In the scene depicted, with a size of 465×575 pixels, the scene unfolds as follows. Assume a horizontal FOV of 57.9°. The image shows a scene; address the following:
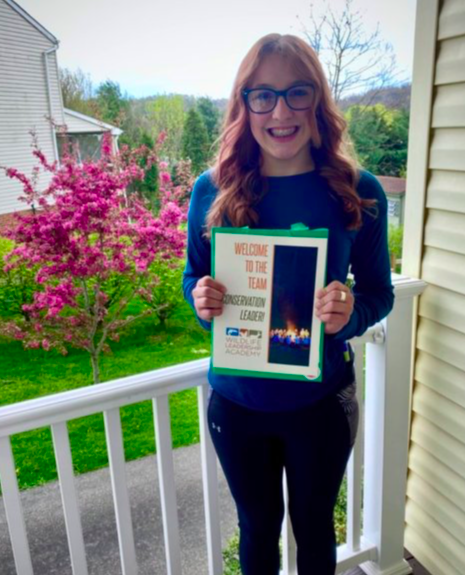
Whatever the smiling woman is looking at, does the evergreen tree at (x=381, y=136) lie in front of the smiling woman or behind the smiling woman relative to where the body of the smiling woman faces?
behind

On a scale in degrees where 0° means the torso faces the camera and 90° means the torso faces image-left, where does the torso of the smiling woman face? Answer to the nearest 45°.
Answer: approximately 0°

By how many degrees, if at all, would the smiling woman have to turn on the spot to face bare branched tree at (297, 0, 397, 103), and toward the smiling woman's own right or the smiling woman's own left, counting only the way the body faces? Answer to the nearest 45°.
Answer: approximately 180°

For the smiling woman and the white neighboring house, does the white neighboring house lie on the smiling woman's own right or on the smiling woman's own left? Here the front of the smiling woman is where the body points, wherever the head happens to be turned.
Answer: on the smiling woman's own right

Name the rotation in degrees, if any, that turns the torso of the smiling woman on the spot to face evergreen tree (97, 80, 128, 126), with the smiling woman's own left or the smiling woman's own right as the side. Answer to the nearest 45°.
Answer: approximately 135° to the smiling woman's own right

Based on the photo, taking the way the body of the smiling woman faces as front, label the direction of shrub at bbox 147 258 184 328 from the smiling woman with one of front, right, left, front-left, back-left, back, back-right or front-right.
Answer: back-right

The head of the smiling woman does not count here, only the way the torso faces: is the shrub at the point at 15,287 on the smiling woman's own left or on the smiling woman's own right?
on the smiling woman's own right

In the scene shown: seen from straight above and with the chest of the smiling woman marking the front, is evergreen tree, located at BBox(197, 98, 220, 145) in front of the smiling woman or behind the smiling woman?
behind
